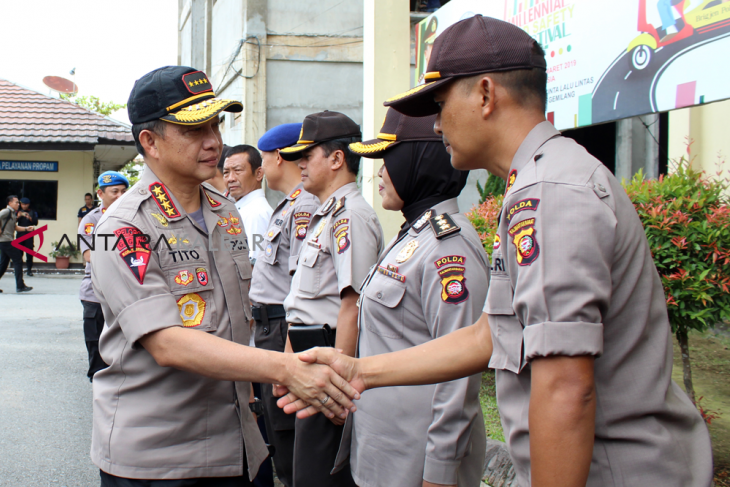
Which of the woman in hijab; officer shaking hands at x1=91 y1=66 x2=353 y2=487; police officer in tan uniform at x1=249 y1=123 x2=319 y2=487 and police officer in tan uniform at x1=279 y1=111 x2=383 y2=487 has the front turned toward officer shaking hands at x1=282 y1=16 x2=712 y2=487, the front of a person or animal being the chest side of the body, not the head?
officer shaking hands at x1=91 y1=66 x2=353 y2=487

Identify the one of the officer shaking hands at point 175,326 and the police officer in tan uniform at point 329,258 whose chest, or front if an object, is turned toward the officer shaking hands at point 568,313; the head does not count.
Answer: the officer shaking hands at point 175,326

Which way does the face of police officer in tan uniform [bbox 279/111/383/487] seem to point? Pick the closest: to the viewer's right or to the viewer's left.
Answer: to the viewer's left

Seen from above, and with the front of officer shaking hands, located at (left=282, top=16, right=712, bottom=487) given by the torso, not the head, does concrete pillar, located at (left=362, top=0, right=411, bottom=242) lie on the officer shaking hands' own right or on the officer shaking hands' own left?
on the officer shaking hands' own right

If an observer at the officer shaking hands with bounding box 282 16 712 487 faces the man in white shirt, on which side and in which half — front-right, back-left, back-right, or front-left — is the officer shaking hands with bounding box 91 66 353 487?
front-left

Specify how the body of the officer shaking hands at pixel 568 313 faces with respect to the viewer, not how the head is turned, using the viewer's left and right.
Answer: facing to the left of the viewer

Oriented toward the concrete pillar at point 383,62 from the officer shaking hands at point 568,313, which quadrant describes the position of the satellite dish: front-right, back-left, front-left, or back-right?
front-left

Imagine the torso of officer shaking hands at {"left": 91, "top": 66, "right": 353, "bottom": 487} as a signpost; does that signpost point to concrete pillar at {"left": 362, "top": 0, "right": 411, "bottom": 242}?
no

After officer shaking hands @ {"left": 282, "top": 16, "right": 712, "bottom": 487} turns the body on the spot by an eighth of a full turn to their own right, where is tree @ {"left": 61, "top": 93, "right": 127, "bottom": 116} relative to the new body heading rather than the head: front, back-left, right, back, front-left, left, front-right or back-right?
front

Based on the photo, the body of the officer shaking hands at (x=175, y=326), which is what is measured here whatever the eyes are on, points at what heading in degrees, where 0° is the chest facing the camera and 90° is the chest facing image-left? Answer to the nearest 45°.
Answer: approximately 315°
